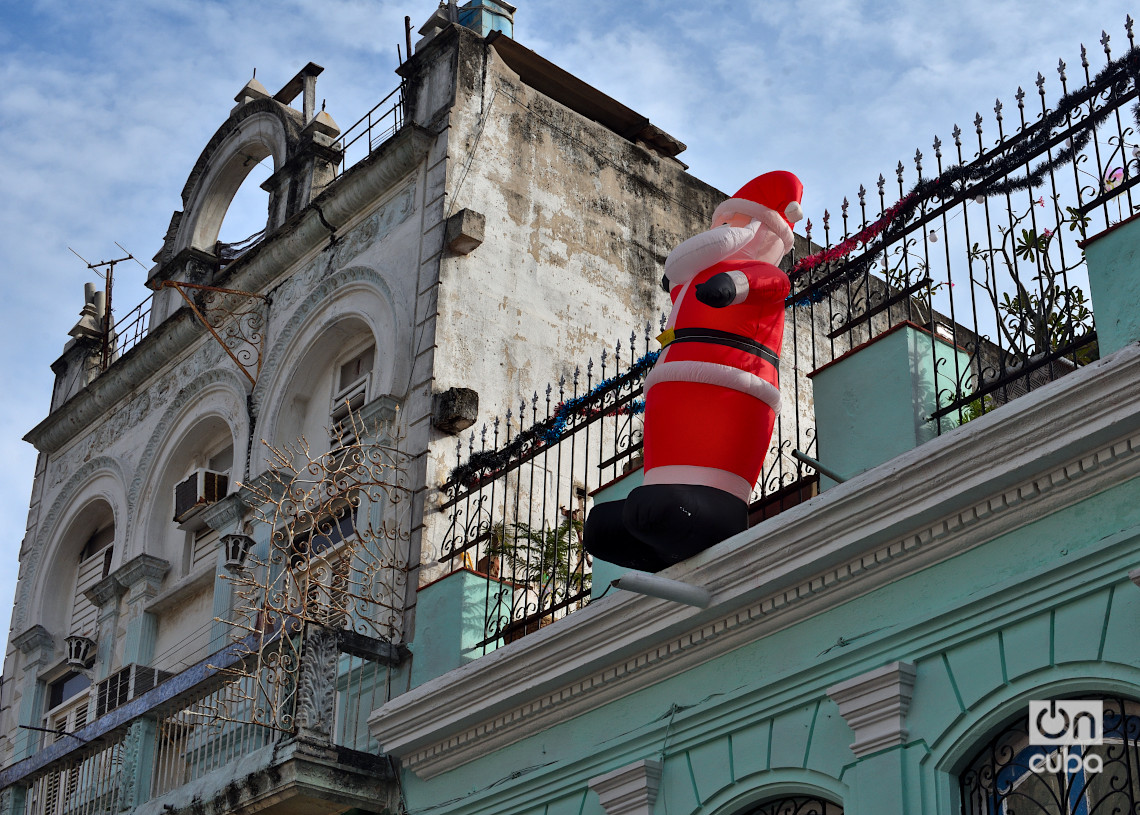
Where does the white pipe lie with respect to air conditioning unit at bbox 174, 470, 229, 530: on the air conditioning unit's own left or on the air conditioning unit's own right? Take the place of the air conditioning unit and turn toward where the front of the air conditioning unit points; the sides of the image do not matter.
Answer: on the air conditioning unit's own left

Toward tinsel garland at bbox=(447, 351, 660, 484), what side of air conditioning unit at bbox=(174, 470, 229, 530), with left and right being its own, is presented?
left

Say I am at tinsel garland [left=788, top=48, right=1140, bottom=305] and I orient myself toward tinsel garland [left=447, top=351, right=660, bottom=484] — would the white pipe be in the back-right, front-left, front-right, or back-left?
front-left

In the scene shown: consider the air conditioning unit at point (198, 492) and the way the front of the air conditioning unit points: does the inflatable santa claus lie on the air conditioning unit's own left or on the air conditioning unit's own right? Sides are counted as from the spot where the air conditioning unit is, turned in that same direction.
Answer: on the air conditioning unit's own left

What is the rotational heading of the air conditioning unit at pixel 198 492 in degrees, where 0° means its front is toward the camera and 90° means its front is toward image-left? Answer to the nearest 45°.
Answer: approximately 45°
